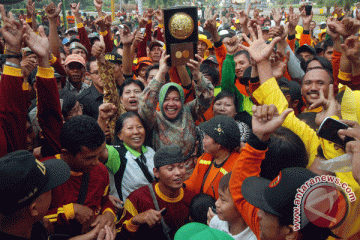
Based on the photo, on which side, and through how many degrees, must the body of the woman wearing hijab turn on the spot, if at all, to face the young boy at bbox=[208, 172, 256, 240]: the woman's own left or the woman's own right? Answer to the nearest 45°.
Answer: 0° — they already face them

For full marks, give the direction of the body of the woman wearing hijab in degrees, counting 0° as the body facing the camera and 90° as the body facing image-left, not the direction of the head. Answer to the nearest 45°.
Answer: approximately 0°
